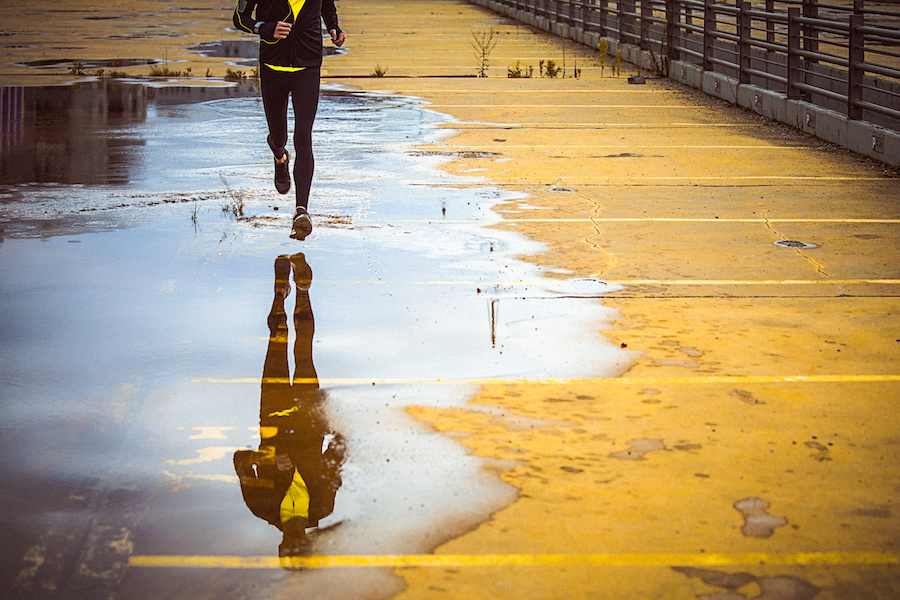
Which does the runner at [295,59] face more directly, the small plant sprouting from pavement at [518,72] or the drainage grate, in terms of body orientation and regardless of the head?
the drainage grate

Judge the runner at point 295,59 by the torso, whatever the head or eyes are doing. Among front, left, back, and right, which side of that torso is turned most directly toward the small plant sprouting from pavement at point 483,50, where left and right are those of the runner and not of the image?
back

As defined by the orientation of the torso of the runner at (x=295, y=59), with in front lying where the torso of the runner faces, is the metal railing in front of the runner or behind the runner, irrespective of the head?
behind

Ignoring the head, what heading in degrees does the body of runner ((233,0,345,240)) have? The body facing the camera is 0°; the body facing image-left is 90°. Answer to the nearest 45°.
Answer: approximately 0°

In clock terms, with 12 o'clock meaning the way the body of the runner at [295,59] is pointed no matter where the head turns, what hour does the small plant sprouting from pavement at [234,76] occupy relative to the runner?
The small plant sprouting from pavement is roughly at 6 o'clock from the runner.

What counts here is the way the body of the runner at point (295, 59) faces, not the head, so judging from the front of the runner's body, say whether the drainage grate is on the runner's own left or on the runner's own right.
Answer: on the runner's own left
